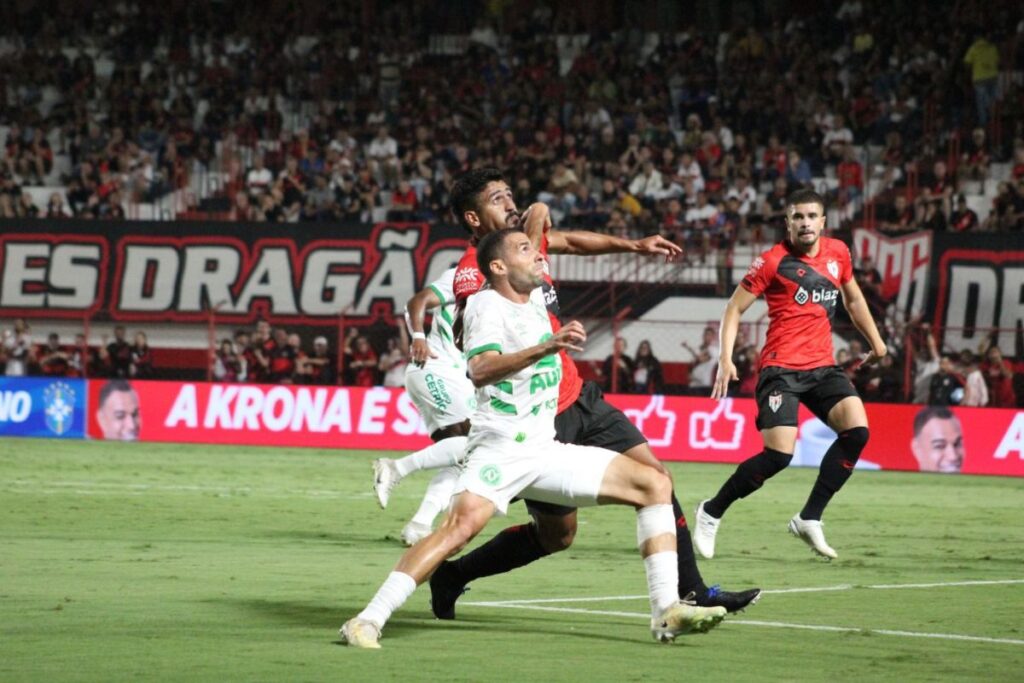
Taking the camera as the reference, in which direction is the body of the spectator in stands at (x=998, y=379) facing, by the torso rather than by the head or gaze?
toward the camera

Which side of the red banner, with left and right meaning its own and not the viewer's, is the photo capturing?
front

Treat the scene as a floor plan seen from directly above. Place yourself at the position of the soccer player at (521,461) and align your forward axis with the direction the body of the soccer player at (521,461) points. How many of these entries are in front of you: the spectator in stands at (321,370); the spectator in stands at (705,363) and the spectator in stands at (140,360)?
0

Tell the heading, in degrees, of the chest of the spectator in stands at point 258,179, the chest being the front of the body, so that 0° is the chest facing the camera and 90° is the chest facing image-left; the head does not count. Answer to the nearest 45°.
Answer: approximately 0°

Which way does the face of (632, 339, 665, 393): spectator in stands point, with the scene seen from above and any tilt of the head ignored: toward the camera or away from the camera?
toward the camera

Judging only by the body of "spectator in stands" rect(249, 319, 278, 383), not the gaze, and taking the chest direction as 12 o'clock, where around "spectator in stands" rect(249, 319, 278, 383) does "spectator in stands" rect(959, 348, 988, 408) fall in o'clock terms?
"spectator in stands" rect(959, 348, 988, 408) is roughly at 10 o'clock from "spectator in stands" rect(249, 319, 278, 383).

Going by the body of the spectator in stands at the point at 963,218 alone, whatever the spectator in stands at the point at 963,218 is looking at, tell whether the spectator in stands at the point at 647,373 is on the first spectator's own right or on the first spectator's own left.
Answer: on the first spectator's own right

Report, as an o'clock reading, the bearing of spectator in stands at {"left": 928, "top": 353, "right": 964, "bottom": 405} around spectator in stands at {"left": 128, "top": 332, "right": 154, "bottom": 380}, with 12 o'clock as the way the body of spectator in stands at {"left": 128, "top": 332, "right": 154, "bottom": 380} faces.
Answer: spectator in stands at {"left": 928, "top": 353, "right": 964, "bottom": 405} is roughly at 10 o'clock from spectator in stands at {"left": 128, "top": 332, "right": 154, "bottom": 380}.

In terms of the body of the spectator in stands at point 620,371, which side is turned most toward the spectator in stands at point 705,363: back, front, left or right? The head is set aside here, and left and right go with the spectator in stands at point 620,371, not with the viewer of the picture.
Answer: left

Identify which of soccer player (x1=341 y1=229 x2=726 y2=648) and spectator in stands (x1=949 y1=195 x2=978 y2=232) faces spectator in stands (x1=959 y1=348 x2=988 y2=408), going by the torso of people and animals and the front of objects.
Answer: spectator in stands (x1=949 y1=195 x2=978 y2=232)

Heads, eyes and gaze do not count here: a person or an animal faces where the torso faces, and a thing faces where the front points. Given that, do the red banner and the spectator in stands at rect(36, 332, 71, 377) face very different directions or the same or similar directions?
same or similar directions

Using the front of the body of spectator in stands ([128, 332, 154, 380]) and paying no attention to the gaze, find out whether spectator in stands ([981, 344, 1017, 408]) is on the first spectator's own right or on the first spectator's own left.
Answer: on the first spectator's own left

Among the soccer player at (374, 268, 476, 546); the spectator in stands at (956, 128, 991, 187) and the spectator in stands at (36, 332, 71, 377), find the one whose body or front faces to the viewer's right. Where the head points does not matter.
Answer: the soccer player

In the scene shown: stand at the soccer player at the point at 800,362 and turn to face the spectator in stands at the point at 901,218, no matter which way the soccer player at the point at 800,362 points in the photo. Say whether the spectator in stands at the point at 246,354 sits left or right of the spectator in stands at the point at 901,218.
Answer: left

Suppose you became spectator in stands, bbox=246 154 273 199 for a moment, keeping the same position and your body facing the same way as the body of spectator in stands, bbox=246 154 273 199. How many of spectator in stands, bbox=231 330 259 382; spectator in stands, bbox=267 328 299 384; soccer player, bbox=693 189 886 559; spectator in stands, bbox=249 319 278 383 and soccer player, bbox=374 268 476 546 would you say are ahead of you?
5

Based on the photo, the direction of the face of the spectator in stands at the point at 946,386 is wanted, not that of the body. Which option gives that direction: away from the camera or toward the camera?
toward the camera
